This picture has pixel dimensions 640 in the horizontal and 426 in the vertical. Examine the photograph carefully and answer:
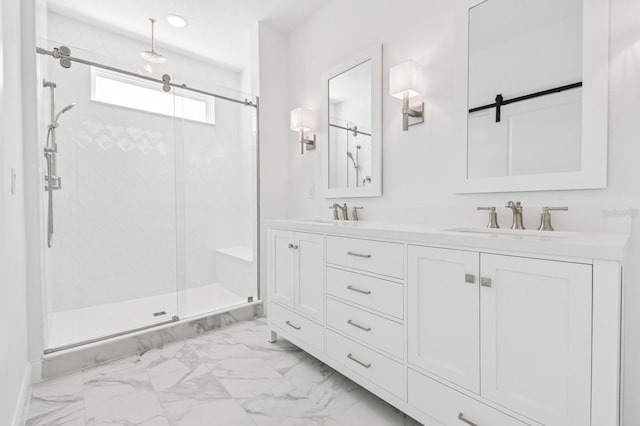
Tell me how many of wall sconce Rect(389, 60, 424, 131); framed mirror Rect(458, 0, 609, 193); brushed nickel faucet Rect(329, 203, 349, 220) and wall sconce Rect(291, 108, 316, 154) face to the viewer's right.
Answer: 0

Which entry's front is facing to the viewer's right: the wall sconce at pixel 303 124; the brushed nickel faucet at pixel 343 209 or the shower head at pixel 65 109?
the shower head

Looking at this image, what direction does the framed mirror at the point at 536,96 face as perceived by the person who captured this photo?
facing the viewer and to the left of the viewer

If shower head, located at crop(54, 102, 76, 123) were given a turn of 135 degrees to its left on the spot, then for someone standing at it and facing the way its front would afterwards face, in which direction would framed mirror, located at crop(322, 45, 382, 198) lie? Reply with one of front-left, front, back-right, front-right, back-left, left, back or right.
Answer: back

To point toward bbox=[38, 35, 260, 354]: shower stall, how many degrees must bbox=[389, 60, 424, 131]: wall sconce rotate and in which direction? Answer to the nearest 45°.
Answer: approximately 45° to its right

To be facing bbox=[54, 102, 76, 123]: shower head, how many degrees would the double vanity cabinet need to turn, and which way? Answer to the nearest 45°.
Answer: approximately 45° to its right

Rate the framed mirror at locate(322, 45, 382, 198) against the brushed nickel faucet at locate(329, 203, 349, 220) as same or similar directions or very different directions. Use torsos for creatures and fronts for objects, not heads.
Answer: same or similar directions

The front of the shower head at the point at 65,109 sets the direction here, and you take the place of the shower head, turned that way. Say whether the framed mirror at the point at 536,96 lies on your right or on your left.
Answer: on your right

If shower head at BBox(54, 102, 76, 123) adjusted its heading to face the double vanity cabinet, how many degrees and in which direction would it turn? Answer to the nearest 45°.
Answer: approximately 45° to its right

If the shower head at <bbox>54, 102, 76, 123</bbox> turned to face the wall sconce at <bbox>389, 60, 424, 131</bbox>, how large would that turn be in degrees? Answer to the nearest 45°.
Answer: approximately 45° to its right

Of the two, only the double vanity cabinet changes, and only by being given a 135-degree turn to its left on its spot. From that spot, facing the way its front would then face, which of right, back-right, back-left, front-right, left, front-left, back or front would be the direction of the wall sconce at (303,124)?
back-left

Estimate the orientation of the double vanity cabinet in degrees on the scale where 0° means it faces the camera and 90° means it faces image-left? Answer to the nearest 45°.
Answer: approximately 45°

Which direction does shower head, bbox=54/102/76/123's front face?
to the viewer's right

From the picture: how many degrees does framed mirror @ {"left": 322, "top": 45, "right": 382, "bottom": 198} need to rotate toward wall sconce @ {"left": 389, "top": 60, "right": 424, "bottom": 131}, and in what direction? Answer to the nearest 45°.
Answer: approximately 90° to its left

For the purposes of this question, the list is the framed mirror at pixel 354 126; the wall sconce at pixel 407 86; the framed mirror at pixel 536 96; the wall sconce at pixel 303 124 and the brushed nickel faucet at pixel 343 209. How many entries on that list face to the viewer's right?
0

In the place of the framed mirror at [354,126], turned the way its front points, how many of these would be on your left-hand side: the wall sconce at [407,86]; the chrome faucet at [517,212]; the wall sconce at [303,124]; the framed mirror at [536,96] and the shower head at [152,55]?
3
